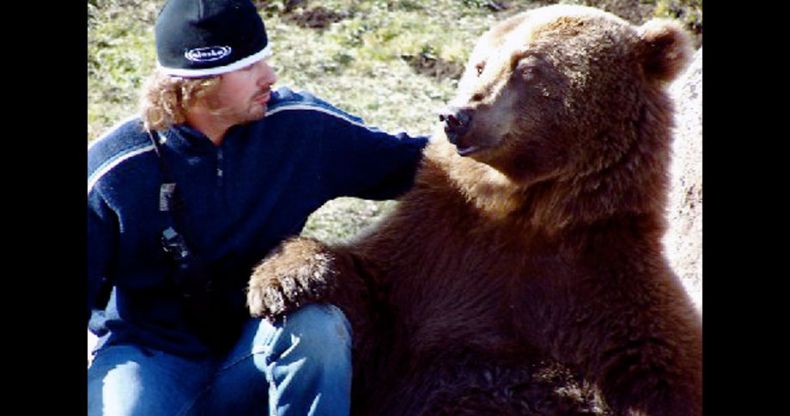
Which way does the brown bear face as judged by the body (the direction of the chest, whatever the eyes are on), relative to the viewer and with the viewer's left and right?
facing the viewer and to the left of the viewer

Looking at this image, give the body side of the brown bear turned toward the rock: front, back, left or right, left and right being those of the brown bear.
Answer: back

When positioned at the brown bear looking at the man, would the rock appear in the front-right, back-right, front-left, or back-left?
back-right

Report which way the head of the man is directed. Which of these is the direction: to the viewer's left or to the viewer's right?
to the viewer's right

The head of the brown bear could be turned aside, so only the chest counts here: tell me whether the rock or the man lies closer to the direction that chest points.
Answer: the man

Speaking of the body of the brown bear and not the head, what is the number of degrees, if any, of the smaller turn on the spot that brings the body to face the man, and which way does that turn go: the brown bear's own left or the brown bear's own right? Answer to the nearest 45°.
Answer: approximately 45° to the brown bear's own right
